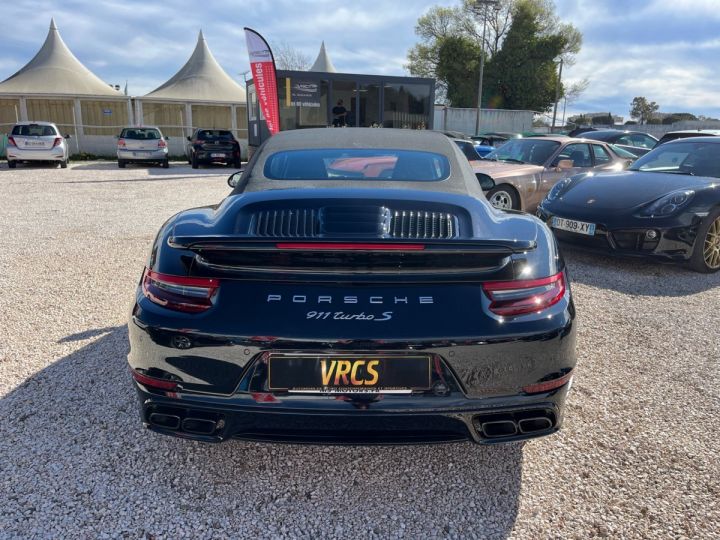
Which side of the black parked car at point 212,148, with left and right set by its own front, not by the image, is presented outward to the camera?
back

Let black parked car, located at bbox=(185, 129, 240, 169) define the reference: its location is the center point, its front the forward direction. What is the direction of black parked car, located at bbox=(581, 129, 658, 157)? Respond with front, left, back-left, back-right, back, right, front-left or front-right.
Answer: back-right

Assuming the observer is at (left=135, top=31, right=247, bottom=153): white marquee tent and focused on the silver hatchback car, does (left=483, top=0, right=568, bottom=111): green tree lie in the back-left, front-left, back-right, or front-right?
back-left

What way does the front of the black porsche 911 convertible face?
away from the camera

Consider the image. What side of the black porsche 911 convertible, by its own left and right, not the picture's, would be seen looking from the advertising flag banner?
front

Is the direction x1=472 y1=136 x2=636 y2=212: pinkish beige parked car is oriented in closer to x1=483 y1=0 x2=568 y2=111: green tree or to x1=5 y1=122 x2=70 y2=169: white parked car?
the white parked car

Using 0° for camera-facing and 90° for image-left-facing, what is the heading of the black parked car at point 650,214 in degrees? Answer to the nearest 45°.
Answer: approximately 45°

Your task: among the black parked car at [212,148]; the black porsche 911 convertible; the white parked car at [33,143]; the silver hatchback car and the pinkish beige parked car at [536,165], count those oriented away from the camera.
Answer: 4

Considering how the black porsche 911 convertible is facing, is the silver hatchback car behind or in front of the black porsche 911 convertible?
in front

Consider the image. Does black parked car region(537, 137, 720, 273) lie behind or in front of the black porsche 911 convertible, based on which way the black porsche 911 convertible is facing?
in front

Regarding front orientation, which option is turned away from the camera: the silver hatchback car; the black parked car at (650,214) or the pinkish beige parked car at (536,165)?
the silver hatchback car

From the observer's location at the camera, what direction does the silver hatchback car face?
facing away from the viewer

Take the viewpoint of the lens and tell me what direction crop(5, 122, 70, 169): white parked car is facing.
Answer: facing away from the viewer

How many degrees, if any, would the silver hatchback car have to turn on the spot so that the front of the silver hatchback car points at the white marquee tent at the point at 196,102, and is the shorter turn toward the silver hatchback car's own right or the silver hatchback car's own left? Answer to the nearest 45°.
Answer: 0° — it already faces it

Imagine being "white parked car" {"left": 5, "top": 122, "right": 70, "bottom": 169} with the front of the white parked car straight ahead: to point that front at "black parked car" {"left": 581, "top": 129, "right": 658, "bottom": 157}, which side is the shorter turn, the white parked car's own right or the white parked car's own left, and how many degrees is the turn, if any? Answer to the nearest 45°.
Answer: approximately 135° to the white parked car's own right
